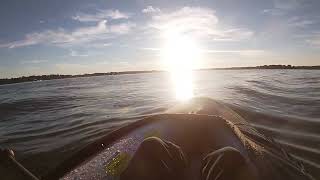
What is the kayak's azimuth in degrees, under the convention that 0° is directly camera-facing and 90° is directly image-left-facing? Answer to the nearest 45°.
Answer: approximately 180°
